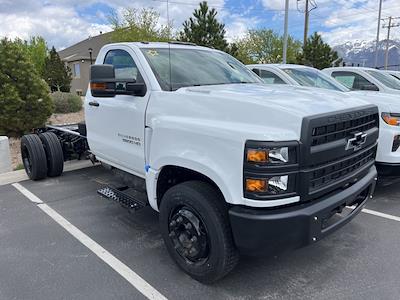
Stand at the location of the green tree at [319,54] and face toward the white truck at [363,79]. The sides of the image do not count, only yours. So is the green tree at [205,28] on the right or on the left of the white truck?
right

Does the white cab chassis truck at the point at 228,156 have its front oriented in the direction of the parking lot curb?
no

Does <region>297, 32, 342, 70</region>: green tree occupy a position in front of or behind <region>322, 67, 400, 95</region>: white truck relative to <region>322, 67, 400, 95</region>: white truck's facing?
behind

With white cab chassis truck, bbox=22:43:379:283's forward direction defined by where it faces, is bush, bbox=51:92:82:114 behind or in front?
behind

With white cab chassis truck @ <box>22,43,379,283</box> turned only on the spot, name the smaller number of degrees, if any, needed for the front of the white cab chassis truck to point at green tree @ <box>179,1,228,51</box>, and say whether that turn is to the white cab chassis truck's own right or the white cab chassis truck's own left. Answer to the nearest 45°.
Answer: approximately 135° to the white cab chassis truck's own left

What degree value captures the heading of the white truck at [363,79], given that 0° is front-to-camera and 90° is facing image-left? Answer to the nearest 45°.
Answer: approximately 315°

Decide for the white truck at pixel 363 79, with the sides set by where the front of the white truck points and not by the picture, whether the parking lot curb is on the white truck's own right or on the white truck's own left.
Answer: on the white truck's own right

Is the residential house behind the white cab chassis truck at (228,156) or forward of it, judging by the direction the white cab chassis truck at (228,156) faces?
behind

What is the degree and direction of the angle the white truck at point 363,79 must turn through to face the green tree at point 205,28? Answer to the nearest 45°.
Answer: approximately 180°

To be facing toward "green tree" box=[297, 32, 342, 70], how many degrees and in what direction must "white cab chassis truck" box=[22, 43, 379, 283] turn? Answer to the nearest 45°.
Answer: approximately 135° to its left

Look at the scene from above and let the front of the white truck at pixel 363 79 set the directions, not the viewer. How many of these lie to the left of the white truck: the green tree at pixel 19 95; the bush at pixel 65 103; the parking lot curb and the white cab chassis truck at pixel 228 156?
0

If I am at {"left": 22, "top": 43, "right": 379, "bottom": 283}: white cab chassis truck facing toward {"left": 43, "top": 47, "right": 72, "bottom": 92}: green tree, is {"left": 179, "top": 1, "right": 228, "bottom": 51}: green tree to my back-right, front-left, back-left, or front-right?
front-right

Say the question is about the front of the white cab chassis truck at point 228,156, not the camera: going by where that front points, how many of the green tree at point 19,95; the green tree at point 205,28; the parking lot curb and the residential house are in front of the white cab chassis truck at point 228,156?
0

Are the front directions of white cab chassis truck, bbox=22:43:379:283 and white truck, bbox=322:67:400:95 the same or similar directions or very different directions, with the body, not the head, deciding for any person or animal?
same or similar directions
